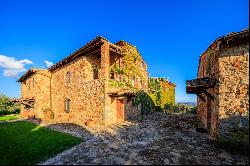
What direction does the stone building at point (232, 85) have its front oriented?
to the viewer's left

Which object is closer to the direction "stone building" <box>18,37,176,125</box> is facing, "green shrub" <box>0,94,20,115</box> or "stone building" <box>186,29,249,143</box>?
the stone building

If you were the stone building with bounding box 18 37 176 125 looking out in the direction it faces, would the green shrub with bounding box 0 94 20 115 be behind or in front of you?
behind

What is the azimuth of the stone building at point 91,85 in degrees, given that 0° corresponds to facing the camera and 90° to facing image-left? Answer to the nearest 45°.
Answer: approximately 315°
